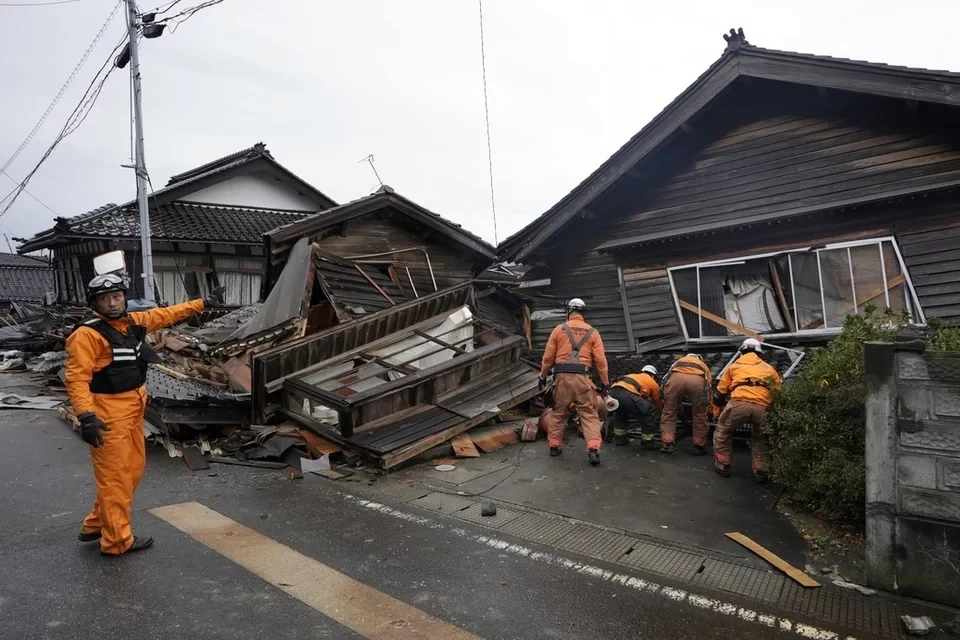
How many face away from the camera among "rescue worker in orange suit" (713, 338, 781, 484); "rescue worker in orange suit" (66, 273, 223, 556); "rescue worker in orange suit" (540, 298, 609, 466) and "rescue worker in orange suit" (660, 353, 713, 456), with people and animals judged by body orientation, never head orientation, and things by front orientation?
3

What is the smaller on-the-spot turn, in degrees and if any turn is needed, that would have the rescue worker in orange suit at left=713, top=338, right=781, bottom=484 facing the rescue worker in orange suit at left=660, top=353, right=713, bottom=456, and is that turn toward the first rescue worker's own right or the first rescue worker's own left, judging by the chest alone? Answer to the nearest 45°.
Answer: approximately 45° to the first rescue worker's own left

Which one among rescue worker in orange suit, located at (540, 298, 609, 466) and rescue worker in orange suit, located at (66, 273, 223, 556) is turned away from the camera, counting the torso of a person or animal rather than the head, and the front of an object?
rescue worker in orange suit, located at (540, 298, 609, 466)

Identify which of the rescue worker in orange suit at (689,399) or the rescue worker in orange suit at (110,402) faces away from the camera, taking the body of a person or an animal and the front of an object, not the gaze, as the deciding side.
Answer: the rescue worker in orange suit at (689,399)

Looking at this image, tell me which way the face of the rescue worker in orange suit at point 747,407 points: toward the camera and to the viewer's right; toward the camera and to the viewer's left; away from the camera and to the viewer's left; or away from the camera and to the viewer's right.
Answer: away from the camera and to the viewer's left

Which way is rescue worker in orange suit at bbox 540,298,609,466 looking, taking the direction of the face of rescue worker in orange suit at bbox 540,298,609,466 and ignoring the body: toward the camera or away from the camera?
away from the camera

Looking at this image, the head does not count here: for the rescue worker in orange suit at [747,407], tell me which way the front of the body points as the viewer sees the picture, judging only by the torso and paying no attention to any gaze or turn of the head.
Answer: away from the camera

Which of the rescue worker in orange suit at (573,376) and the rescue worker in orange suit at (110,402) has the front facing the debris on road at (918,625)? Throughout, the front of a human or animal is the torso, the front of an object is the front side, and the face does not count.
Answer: the rescue worker in orange suit at (110,402)

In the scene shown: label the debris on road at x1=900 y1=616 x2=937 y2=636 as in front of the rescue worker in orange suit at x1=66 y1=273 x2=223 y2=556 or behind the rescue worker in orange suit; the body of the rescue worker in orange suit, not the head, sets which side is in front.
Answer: in front

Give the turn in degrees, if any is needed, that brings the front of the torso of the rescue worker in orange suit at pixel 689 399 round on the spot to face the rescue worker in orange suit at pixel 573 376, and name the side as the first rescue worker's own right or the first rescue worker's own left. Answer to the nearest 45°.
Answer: approximately 90° to the first rescue worker's own left

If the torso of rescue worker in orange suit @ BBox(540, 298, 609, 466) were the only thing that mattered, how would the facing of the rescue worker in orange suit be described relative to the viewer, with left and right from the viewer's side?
facing away from the viewer

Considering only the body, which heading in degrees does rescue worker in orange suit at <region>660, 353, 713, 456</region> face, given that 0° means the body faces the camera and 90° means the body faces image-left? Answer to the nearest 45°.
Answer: approximately 180°
